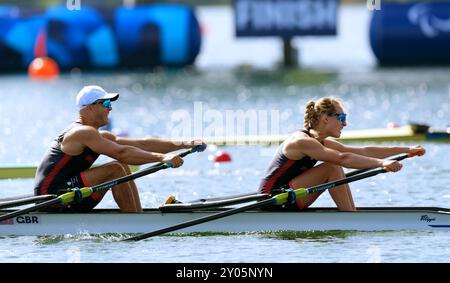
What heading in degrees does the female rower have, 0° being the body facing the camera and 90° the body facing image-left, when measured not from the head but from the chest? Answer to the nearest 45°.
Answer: approximately 270°

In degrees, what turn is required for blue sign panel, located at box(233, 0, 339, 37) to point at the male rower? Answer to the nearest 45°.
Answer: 0° — it already faces them

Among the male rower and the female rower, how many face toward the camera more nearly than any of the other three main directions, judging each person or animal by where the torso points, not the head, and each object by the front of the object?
0

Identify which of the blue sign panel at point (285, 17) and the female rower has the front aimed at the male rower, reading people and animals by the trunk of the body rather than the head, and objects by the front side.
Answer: the blue sign panel

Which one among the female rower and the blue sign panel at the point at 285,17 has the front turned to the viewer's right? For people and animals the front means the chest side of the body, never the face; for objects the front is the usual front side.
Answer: the female rower

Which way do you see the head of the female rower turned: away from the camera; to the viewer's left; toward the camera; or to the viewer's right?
to the viewer's right

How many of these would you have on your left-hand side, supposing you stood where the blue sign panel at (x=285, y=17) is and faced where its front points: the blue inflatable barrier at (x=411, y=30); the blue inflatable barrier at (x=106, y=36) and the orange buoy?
1

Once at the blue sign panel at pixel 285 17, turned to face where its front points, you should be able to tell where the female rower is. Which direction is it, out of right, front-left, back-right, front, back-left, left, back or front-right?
front

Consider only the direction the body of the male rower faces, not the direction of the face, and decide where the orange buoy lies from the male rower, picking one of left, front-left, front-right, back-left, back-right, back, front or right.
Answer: left

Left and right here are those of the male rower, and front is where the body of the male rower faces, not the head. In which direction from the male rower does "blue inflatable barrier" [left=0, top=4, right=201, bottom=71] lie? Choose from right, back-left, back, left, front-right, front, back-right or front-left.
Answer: left

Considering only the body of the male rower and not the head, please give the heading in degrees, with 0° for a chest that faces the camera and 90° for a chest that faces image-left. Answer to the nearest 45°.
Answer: approximately 270°

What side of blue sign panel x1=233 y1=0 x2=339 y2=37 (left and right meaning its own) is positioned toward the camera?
front
